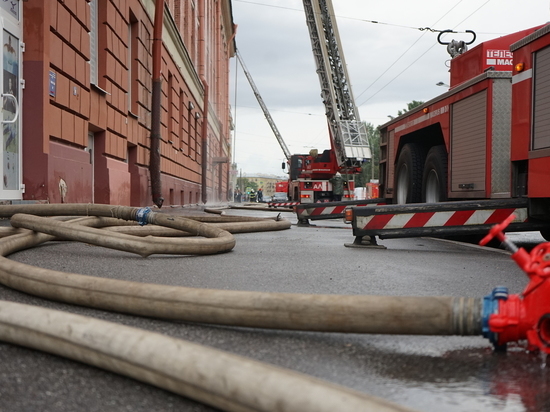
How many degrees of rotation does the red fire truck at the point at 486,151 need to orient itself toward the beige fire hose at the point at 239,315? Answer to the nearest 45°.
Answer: approximately 45° to its right

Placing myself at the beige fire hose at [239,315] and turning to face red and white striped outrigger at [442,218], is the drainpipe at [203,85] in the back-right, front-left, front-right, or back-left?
front-left

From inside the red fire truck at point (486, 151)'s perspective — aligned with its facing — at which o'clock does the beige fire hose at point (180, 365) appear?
The beige fire hose is roughly at 2 o'clock from the red fire truck.

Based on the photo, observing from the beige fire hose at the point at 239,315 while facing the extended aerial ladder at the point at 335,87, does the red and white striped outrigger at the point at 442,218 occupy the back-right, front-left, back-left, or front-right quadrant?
front-right

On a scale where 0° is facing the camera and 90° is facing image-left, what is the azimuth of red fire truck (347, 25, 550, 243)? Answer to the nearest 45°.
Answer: approximately 315°
